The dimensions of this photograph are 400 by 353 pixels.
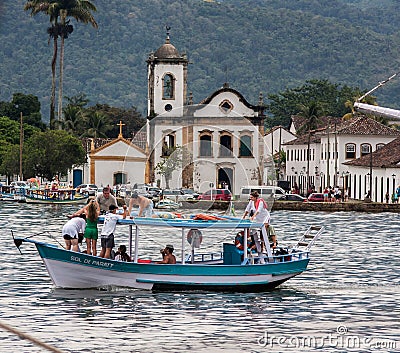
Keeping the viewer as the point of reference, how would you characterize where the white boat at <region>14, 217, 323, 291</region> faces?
facing to the left of the viewer

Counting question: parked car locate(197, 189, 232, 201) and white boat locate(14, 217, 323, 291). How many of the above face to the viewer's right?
0

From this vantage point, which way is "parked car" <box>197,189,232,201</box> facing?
to the viewer's left

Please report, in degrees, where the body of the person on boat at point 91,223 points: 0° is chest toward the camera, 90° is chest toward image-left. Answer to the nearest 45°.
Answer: approximately 180°
